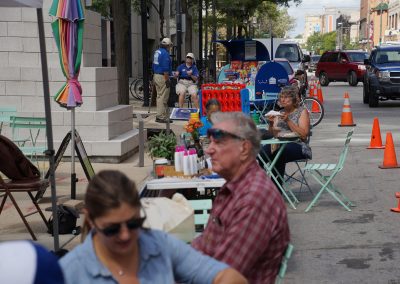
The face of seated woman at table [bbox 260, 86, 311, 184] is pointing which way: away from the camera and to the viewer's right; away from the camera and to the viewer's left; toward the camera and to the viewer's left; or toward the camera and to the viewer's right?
toward the camera and to the viewer's left

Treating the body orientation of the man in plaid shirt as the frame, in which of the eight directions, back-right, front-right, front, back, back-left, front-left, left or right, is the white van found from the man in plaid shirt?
right

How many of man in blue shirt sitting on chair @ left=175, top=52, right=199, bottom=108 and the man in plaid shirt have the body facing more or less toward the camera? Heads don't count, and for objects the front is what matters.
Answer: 1

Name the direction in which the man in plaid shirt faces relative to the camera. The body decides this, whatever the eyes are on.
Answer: to the viewer's left

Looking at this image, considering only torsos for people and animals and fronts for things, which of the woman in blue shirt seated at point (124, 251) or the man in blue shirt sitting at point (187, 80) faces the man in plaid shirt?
the man in blue shirt sitting

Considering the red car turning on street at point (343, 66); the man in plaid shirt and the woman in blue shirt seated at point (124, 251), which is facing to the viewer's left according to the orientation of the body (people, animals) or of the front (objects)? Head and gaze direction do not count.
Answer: the man in plaid shirt

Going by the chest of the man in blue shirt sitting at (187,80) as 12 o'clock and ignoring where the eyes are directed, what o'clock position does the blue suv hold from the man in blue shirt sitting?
The blue suv is roughly at 8 o'clock from the man in blue shirt sitting.

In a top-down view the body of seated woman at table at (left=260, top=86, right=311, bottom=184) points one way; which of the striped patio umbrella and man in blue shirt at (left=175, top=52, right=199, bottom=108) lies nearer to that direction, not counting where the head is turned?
the striped patio umbrella

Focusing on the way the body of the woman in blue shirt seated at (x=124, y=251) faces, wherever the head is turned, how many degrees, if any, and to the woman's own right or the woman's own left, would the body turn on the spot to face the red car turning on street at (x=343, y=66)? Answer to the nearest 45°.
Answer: approximately 180°

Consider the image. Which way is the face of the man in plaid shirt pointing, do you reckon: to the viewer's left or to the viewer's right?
to the viewer's left

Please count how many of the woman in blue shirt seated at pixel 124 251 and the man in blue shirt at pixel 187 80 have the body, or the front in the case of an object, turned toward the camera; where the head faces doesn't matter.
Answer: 2
